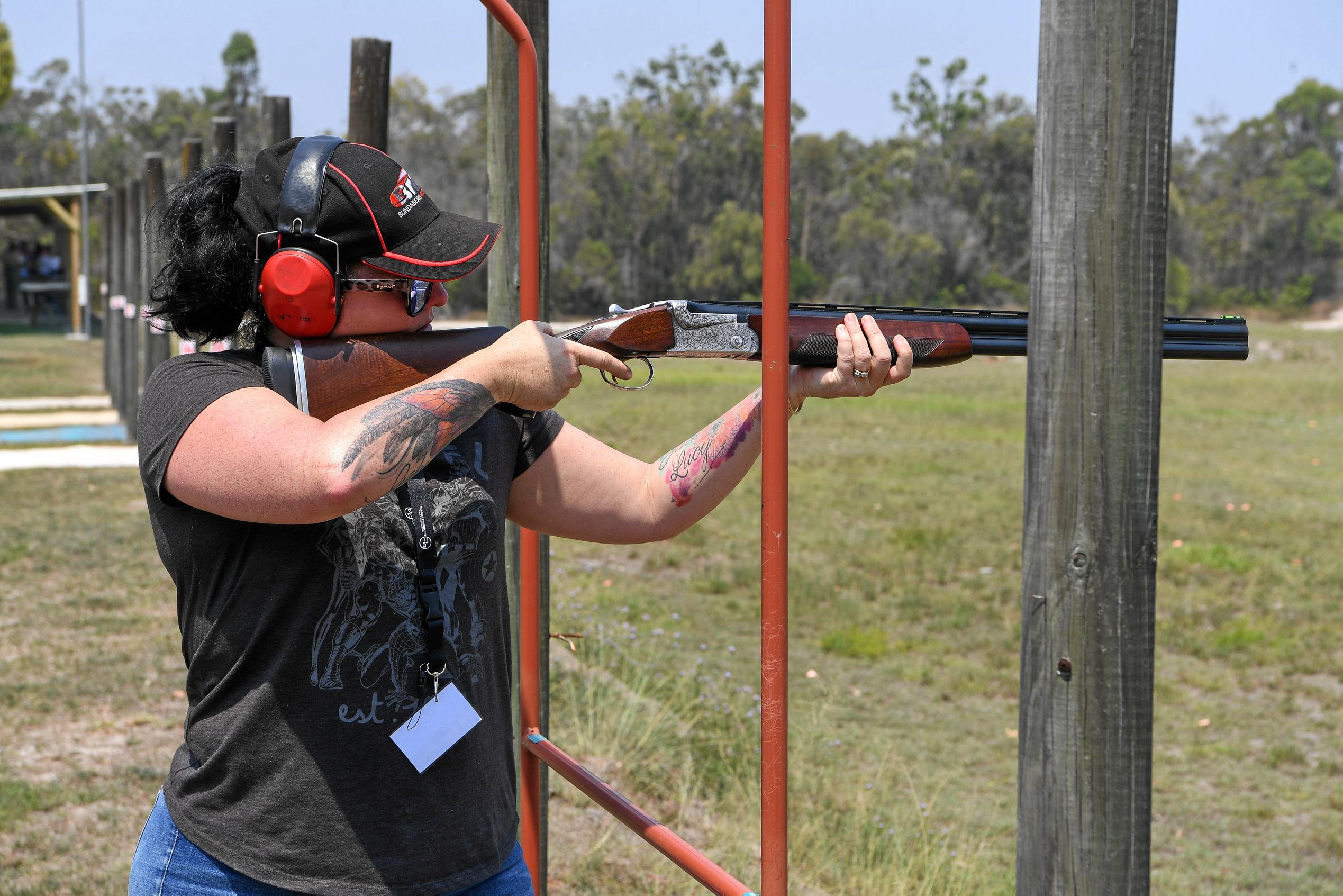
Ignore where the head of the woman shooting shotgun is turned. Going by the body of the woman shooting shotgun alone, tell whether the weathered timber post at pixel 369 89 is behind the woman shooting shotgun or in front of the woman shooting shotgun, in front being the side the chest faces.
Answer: behind

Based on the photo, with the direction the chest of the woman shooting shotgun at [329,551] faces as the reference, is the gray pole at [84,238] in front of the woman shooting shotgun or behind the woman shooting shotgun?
behind

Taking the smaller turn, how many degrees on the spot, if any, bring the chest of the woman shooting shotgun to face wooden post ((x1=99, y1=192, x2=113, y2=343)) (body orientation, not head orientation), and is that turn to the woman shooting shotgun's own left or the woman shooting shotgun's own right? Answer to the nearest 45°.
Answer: approximately 135° to the woman shooting shotgun's own left

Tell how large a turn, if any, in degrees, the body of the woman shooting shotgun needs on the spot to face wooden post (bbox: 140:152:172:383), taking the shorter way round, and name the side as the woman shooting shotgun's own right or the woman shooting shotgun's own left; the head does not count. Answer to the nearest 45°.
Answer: approximately 135° to the woman shooting shotgun's own left

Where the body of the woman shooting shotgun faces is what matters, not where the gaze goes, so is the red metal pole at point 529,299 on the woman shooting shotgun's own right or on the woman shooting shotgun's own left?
on the woman shooting shotgun's own left

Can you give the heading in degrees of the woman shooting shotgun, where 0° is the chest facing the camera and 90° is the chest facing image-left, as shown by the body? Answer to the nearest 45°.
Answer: approximately 315°

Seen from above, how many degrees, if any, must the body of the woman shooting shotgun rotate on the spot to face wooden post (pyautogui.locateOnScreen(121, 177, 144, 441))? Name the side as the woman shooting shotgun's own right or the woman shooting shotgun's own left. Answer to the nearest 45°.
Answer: approximately 135° to the woman shooting shotgun's own left

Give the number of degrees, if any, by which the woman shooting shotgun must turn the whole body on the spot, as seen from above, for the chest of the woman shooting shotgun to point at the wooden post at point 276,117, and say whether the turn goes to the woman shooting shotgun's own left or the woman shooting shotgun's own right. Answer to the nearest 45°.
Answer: approximately 135° to the woman shooting shotgun's own left

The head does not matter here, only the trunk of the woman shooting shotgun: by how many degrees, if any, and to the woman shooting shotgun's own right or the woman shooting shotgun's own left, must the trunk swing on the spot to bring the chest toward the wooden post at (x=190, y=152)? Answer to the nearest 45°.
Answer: approximately 135° to the woman shooting shotgun's own left
